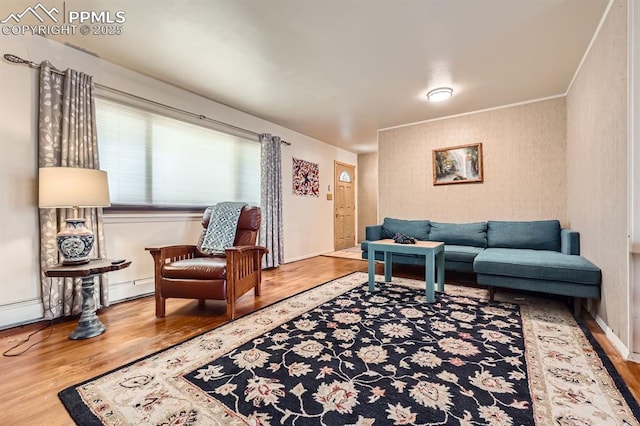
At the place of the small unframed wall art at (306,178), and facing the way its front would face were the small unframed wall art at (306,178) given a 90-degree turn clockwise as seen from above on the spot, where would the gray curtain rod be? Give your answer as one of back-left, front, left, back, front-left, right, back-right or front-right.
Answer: front

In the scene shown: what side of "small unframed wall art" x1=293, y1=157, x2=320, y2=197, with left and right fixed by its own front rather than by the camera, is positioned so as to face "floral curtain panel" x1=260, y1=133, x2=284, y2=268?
right

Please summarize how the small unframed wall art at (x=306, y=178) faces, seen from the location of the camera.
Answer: facing the viewer and to the right of the viewer

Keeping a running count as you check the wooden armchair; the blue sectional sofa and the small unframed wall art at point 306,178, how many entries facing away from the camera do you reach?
0

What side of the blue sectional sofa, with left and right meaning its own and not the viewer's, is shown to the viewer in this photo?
front

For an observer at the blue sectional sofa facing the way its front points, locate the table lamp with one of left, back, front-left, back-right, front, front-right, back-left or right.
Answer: front-right

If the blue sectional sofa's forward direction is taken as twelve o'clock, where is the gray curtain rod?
The gray curtain rod is roughly at 2 o'clock from the blue sectional sofa.

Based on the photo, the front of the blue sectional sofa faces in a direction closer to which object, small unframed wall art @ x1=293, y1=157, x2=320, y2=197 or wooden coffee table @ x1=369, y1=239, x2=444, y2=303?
the wooden coffee table

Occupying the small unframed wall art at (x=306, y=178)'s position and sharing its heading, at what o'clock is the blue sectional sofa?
The blue sectional sofa is roughly at 12 o'clock from the small unframed wall art.

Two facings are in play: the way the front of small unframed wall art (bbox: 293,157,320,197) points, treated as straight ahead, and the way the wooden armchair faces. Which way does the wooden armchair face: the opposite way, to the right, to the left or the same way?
to the right

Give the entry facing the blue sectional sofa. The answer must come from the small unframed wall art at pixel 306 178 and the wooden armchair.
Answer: the small unframed wall art

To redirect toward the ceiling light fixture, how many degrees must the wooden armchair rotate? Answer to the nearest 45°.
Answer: approximately 135° to its left
